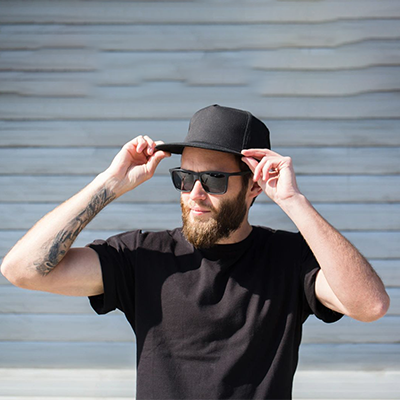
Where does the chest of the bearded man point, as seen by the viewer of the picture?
toward the camera

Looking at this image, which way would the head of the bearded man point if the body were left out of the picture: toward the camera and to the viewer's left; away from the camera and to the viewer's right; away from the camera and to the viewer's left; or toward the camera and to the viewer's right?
toward the camera and to the viewer's left
